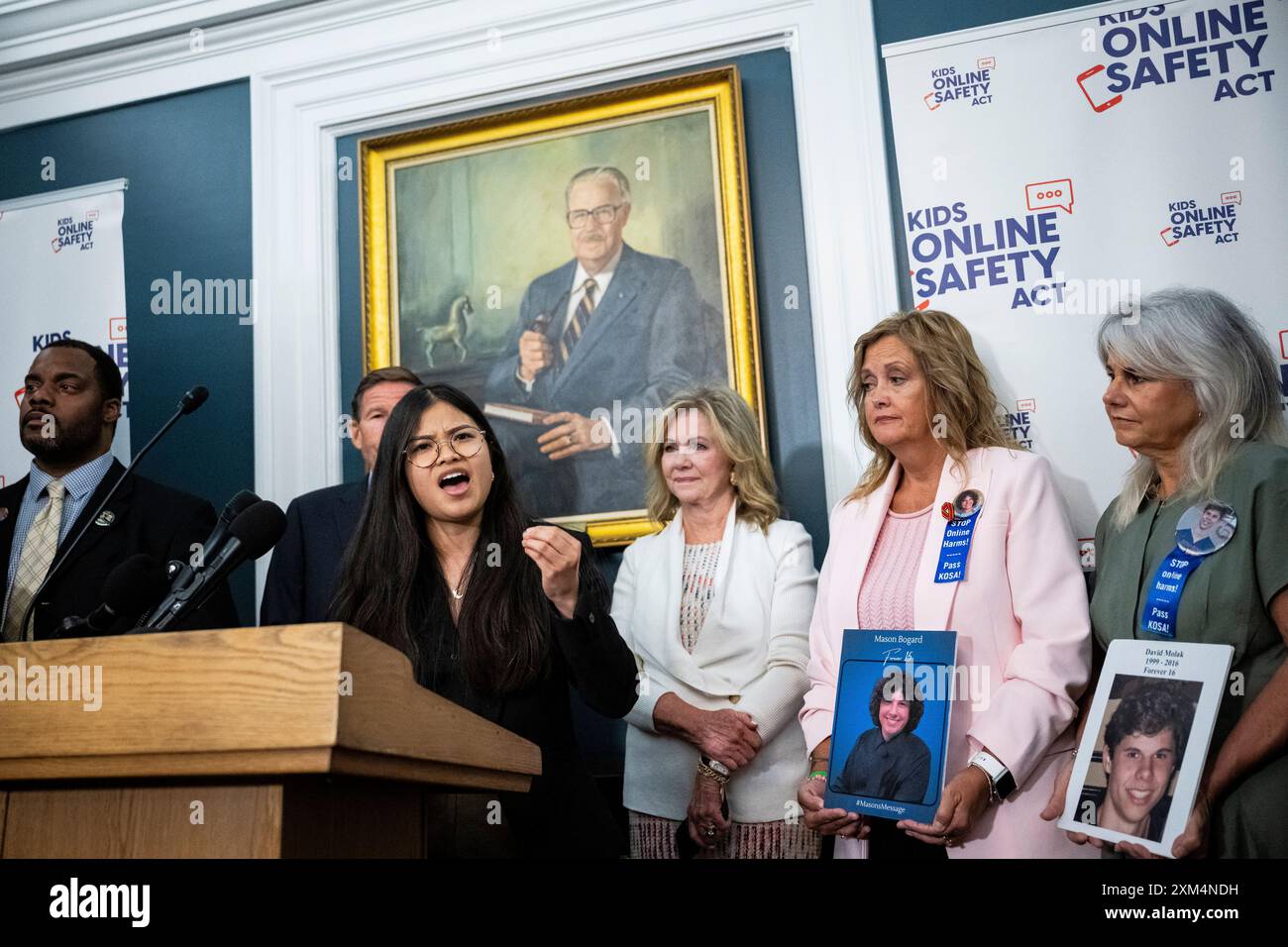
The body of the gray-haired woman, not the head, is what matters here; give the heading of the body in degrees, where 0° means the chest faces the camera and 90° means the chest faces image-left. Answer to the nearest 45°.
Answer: approximately 45°

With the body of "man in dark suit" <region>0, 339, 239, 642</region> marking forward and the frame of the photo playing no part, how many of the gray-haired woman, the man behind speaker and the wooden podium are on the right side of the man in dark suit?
0

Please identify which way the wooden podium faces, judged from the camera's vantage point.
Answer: facing the viewer and to the left of the viewer

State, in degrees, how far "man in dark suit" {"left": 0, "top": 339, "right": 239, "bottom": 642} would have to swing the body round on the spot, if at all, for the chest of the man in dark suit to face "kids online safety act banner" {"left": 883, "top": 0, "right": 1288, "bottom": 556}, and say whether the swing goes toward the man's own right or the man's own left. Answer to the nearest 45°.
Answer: approximately 90° to the man's own left

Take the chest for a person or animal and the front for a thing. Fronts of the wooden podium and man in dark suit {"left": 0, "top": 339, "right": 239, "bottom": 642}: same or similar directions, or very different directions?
same or similar directions

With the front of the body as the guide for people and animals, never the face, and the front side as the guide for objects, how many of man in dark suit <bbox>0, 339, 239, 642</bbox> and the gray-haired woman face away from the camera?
0

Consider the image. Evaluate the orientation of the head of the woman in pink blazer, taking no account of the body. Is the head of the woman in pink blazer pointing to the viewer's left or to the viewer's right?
to the viewer's left

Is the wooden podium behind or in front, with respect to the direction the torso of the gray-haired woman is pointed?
in front

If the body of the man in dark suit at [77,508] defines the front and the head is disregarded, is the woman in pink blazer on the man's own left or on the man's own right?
on the man's own left

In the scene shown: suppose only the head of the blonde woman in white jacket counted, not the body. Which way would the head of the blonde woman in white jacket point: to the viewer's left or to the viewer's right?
to the viewer's left

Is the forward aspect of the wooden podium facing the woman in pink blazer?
no

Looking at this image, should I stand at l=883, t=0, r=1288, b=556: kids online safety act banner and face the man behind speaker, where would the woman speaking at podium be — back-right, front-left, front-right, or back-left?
front-left

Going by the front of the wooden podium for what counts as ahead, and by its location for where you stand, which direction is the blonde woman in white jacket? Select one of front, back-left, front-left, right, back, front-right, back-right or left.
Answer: back

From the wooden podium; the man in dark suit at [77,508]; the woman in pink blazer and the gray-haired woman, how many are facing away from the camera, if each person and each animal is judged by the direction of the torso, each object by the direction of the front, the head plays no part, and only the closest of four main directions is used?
0
